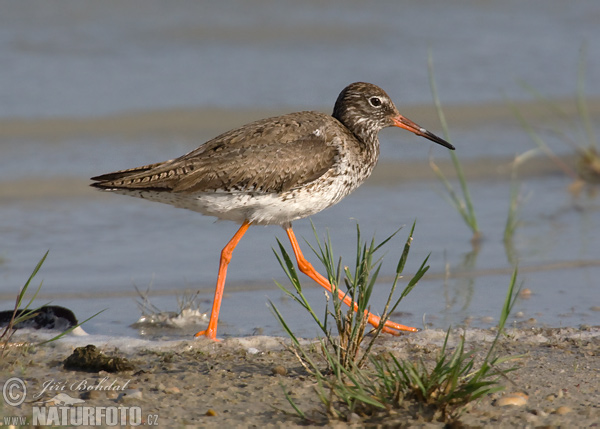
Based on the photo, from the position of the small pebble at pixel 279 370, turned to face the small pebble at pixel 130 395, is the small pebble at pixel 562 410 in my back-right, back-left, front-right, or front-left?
back-left

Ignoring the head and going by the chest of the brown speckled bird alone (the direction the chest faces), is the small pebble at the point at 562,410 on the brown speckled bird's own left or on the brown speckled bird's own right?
on the brown speckled bird's own right

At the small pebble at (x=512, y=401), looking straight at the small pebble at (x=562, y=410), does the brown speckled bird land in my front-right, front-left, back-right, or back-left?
back-left

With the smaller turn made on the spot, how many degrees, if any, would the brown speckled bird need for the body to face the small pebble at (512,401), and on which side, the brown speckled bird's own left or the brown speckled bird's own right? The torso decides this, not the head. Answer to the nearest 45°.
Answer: approximately 45° to the brown speckled bird's own right

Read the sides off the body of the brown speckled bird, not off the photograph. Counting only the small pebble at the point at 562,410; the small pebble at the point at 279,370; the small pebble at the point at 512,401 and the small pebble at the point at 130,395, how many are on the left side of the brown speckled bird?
0

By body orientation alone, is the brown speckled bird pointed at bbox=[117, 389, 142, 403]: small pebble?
no

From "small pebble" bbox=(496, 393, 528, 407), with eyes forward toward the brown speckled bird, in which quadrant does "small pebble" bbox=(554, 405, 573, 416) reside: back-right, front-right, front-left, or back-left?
back-right

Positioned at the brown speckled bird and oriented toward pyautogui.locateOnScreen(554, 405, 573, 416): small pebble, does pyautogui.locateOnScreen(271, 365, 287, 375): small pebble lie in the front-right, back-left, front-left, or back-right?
front-right

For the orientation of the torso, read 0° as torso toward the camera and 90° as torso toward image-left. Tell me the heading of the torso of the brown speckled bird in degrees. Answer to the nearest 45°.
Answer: approximately 270°

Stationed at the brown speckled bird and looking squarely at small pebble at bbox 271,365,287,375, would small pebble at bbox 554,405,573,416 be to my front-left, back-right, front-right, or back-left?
front-left

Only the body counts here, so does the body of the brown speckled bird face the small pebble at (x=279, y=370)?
no
